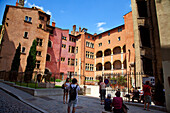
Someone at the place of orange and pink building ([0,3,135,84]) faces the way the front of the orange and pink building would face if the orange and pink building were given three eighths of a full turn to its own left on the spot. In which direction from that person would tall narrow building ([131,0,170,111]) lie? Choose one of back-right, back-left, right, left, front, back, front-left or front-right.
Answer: right

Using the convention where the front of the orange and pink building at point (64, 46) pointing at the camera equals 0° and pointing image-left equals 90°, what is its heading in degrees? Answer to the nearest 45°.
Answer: approximately 0°
